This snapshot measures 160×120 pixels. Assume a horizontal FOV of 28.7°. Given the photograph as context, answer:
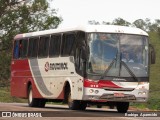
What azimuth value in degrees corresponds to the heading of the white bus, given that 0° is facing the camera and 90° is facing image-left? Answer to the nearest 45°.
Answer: approximately 315°
